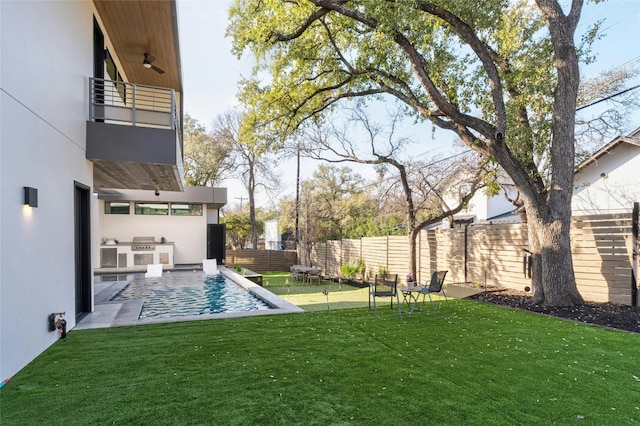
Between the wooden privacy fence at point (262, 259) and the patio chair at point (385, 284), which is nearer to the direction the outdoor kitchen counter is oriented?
the patio chair

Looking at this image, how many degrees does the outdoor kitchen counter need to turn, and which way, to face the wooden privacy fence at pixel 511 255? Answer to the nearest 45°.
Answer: approximately 45° to its left

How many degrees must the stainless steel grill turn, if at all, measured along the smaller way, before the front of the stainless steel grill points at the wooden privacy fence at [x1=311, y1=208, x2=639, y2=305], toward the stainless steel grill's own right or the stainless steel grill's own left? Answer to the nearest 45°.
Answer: approximately 45° to the stainless steel grill's own left

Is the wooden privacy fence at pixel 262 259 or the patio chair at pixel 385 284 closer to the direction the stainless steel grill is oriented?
the patio chair

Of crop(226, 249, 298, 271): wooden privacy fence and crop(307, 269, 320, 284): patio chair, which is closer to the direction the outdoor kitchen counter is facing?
the patio chair

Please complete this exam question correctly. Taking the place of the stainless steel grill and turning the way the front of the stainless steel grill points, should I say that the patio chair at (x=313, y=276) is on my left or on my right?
on my left

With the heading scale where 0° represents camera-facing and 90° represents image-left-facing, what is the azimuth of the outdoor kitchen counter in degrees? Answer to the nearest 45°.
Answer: approximately 0°
